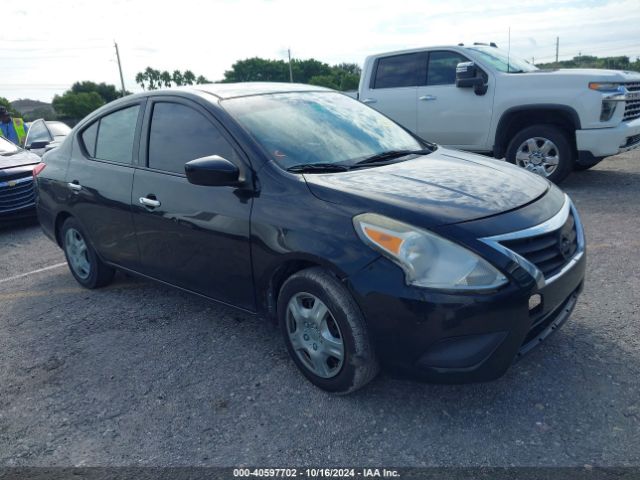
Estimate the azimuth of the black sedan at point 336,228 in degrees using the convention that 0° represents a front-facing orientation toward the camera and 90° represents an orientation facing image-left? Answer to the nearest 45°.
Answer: approximately 315°

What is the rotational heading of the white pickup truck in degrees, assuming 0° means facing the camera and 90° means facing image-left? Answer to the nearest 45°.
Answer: approximately 315°
